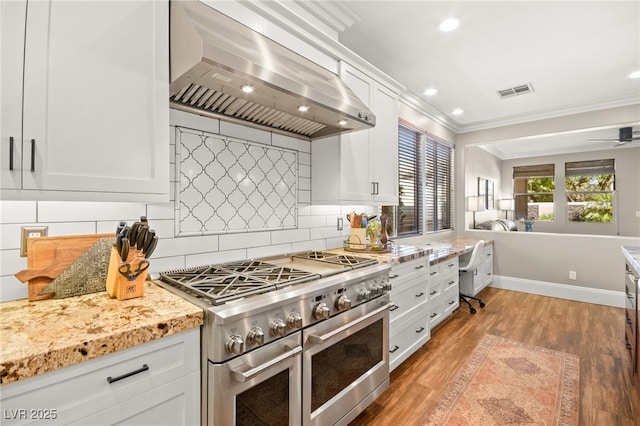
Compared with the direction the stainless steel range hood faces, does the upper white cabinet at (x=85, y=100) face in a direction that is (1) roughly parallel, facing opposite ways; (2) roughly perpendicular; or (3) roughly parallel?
roughly parallel

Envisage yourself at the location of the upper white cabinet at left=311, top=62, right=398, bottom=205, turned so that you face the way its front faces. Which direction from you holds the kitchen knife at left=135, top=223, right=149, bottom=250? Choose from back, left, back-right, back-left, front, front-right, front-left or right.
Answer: right

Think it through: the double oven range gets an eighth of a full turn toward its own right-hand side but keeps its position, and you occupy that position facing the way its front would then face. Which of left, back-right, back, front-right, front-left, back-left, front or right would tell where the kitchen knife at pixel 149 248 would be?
right

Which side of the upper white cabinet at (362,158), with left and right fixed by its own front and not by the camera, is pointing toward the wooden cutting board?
right

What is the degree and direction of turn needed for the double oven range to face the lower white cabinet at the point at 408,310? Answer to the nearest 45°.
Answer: approximately 90° to its left

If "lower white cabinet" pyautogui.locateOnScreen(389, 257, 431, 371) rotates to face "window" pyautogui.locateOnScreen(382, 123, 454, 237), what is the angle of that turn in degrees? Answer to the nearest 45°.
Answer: approximately 135° to its left

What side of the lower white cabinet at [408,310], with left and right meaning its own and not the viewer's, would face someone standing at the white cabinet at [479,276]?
left

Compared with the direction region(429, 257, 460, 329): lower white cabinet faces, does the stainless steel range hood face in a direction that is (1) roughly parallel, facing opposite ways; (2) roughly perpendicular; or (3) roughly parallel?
roughly parallel

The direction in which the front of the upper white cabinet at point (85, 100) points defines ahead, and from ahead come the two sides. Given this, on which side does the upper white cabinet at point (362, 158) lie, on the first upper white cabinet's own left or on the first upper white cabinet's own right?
on the first upper white cabinet's own left

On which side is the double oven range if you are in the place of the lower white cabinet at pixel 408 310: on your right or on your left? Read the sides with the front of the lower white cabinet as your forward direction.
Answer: on your right

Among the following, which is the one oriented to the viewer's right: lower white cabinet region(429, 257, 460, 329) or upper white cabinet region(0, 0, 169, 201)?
the lower white cabinet

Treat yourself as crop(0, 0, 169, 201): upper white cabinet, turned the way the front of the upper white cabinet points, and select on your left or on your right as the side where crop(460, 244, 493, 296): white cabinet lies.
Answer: on your left

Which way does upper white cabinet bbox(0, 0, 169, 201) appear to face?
toward the camera
